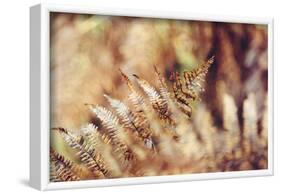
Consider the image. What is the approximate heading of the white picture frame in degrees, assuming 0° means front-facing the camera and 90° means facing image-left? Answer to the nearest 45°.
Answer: approximately 315°
